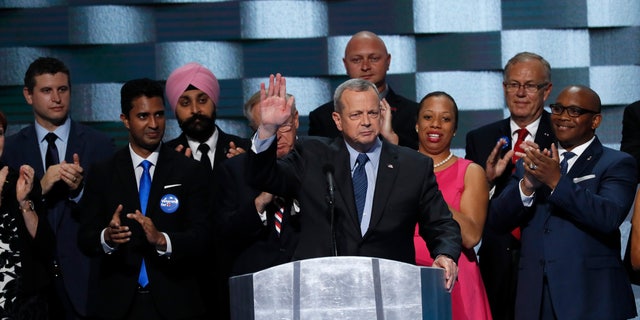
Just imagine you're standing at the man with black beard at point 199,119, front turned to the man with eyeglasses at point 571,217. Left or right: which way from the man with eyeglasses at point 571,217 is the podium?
right

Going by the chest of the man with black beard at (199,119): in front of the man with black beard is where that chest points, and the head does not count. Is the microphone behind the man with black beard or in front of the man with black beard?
in front

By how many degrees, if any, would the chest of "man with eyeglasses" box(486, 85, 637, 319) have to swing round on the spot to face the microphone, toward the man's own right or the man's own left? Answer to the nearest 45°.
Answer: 0° — they already face it

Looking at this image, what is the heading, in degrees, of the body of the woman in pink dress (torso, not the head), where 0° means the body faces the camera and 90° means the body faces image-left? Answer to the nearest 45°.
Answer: approximately 45°

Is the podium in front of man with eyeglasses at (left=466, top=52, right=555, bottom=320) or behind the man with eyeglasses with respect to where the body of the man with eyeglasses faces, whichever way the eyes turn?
in front

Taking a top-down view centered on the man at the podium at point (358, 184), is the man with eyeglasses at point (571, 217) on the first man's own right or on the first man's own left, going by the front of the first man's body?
on the first man's own left

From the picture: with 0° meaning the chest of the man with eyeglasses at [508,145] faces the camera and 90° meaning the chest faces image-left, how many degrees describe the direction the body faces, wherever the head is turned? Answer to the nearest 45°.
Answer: approximately 0°

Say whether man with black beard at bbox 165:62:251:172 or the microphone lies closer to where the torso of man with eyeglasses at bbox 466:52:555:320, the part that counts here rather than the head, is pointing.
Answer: the microphone
